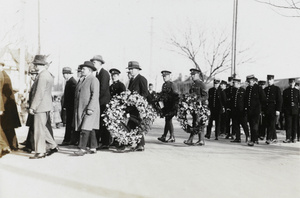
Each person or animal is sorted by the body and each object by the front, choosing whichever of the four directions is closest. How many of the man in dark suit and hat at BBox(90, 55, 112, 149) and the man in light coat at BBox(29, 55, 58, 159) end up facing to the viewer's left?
2

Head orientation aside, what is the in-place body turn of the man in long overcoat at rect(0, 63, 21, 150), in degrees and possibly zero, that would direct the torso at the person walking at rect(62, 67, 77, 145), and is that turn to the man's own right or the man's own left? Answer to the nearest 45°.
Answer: approximately 135° to the man's own right

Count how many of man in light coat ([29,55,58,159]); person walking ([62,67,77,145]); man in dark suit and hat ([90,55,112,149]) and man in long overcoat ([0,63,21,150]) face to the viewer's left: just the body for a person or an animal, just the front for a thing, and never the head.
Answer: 4

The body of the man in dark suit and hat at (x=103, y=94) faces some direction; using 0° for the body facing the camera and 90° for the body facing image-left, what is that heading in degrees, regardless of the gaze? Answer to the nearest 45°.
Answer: approximately 90°

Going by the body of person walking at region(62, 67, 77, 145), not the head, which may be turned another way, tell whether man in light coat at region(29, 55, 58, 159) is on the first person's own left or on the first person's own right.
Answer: on the first person's own left

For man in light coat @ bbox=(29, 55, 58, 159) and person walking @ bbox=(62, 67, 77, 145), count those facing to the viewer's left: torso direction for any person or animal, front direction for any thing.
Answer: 2

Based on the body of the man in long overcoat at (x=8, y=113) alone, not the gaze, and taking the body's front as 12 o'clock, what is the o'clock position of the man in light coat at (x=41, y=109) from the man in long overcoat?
The man in light coat is roughly at 8 o'clock from the man in long overcoat.

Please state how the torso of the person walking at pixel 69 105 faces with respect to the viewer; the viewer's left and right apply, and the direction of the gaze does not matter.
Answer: facing to the left of the viewer

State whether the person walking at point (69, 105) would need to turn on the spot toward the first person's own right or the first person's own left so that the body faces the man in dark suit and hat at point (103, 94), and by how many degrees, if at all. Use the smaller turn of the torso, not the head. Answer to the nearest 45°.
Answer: approximately 135° to the first person's own left

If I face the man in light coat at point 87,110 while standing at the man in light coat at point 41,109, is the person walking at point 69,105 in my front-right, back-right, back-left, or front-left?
front-left

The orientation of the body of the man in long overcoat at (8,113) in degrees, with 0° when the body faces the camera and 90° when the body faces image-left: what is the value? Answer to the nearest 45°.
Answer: approximately 90°

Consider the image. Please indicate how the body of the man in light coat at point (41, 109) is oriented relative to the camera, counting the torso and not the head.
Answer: to the viewer's left

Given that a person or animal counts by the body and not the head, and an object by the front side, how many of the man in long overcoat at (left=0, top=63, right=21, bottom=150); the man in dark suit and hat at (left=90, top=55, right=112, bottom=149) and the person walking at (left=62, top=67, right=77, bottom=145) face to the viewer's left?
3
